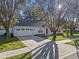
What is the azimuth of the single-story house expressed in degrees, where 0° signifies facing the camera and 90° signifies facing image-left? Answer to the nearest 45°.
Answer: approximately 0°

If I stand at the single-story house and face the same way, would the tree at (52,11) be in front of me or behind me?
in front
